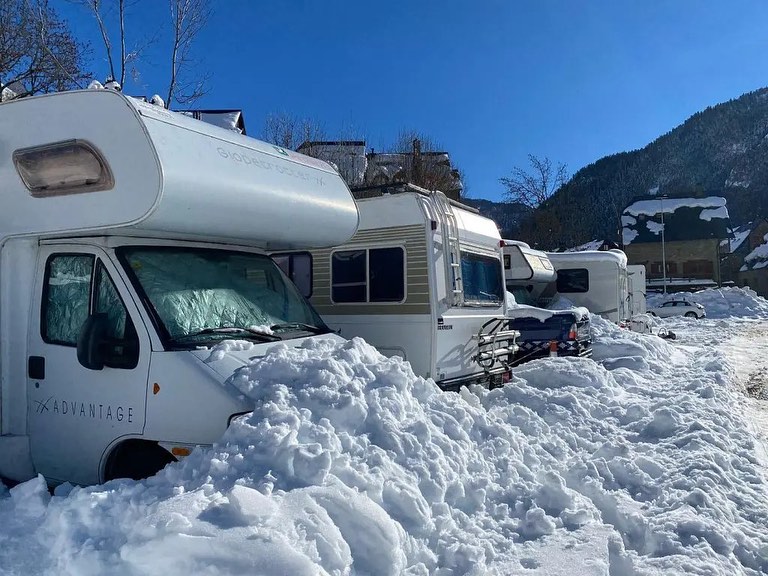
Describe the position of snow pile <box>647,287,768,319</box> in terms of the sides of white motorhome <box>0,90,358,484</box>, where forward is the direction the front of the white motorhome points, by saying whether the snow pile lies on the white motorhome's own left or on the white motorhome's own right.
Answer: on the white motorhome's own left

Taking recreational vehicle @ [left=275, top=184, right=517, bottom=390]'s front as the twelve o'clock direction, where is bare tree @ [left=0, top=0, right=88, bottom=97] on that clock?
The bare tree is roughly at 12 o'clock from the recreational vehicle.

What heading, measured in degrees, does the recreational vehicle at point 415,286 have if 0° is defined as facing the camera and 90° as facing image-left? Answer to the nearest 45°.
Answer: approximately 135°

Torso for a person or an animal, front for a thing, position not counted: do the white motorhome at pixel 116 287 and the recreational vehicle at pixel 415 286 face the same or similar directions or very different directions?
very different directions

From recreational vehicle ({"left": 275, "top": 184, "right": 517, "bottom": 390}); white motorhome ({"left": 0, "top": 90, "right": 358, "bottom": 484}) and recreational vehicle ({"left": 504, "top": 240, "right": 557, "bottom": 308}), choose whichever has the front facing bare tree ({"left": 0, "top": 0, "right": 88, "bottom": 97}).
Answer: recreational vehicle ({"left": 275, "top": 184, "right": 517, "bottom": 390})

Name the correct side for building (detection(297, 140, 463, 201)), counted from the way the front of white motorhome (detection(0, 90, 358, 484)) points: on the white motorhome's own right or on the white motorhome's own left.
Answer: on the white motorhome's own left

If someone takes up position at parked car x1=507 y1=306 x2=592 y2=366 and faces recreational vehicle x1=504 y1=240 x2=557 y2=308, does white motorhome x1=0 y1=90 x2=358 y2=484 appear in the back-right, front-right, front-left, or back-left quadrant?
back-left

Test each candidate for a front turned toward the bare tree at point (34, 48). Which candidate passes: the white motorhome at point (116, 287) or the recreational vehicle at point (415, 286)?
the recreational vehicle

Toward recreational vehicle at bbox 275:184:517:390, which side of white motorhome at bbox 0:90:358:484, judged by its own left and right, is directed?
left

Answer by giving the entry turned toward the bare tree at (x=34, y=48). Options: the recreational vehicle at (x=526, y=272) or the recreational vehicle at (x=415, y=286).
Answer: the recreational vehicle at (x=415, y=286)

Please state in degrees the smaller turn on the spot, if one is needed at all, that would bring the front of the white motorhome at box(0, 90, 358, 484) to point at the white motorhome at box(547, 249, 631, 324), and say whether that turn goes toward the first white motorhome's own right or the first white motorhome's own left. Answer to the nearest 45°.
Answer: approximately 90° to the first white motorhome's own left

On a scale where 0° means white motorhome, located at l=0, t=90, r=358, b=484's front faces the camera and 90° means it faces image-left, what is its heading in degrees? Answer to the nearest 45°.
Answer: approximately 315°
